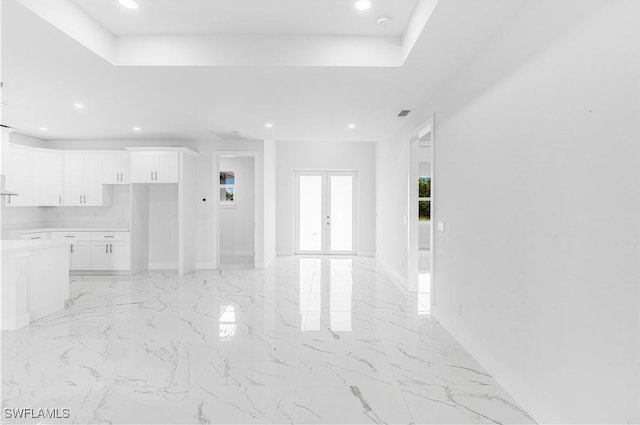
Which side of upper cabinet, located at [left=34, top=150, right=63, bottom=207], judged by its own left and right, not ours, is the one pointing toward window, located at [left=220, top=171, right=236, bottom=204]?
left

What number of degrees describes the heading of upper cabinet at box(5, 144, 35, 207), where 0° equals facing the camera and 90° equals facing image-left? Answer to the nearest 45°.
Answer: approximately 315°

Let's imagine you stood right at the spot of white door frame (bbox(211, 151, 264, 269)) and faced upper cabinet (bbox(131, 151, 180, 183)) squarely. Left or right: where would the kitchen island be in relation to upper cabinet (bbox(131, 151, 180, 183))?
left

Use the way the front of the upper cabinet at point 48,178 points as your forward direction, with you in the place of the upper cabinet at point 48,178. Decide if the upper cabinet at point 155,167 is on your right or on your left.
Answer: on your left

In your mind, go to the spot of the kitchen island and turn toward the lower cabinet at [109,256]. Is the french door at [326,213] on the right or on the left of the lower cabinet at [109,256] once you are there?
right
